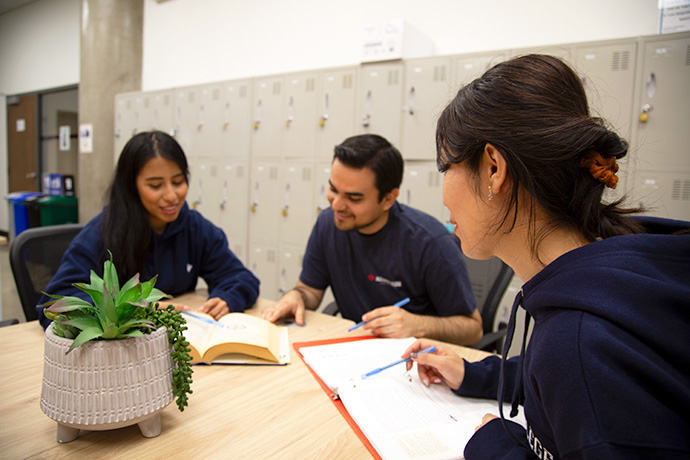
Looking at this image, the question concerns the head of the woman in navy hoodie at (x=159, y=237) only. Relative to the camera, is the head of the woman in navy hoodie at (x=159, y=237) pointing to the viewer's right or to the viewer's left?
to the viewer's right

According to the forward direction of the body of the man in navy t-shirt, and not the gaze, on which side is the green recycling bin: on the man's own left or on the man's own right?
on the man's own right

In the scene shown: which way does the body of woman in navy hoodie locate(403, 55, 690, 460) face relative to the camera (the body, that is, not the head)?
to the viewer's left

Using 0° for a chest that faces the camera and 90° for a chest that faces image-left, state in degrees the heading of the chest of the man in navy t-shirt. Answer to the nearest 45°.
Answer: approximately 45°

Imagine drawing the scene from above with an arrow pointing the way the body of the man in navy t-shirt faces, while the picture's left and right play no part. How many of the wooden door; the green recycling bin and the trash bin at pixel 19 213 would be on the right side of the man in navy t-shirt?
3

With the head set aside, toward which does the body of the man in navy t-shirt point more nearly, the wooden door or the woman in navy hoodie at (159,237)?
the woman in navy hoodie
